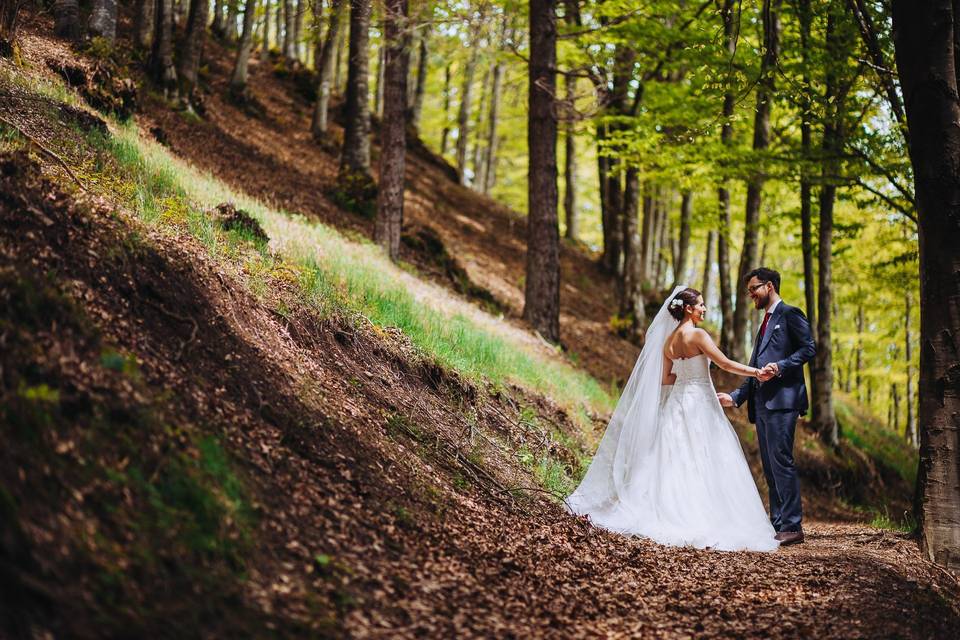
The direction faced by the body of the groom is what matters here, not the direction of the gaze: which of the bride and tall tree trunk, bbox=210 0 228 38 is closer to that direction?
the bride

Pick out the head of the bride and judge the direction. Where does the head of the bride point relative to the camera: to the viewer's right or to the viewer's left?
to the viewer's right

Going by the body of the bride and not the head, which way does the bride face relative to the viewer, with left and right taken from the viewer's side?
facing away from the viewer and to the right of the viewer

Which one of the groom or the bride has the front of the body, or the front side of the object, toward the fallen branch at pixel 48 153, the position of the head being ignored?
the groom

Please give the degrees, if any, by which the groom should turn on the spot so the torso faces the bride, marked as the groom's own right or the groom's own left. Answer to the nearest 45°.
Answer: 0° — they already face them

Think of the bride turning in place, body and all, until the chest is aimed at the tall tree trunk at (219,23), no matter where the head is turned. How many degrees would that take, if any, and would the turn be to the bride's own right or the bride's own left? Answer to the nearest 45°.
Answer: approximately 90° to the bride's own left

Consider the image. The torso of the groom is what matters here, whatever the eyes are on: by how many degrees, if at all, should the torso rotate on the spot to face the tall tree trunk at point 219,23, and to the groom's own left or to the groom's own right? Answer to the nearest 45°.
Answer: approximately 90° to the groom's own right

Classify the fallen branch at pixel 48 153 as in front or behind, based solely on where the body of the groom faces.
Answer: in front

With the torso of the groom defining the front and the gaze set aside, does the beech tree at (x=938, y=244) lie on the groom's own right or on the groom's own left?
on the groom's own left

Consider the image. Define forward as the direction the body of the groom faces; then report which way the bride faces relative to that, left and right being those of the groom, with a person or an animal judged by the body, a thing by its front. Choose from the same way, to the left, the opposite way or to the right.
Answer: the opposite way

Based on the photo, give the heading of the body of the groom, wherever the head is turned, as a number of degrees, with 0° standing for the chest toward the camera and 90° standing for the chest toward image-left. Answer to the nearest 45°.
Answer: approximately 45°
